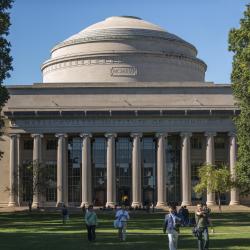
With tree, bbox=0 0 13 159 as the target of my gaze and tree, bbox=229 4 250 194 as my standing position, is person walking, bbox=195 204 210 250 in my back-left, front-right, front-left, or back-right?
front-left

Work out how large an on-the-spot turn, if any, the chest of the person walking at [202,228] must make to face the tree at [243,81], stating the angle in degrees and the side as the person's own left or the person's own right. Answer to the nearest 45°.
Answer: approximately 180°

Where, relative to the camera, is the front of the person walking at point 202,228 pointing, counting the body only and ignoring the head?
toward the camera

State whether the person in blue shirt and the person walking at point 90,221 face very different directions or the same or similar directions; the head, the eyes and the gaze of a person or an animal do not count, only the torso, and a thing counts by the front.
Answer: same or similar directions
